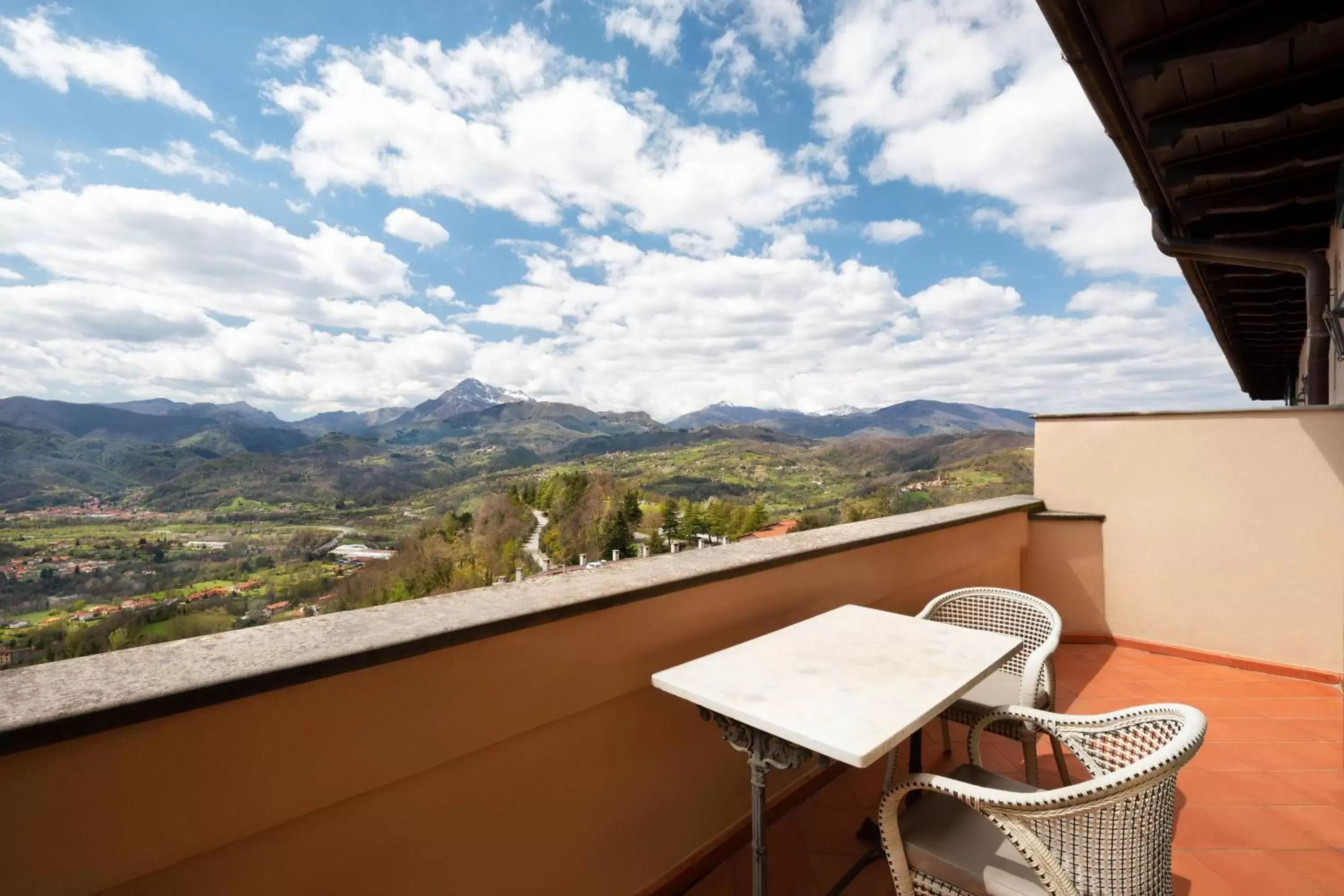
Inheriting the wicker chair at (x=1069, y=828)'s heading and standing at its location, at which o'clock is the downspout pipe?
The downspout pipe is roughly at 2 o'clock from the wicker chair.

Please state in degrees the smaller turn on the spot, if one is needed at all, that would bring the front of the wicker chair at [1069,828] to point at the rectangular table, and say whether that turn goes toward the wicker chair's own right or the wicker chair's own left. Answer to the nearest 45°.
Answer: approximately 45° to the wicker chair's own left

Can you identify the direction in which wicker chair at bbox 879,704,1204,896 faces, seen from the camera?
facing away from the viewer and to the left of the viewer

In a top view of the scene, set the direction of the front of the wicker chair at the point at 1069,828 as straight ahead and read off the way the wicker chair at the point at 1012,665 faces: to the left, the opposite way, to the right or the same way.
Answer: to the left

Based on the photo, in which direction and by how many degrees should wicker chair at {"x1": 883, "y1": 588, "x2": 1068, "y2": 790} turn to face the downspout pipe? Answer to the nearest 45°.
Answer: approximately 180°

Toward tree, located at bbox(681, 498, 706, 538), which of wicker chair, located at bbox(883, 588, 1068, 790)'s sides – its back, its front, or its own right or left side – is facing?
right

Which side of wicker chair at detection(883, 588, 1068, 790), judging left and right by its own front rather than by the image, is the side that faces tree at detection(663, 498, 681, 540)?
right

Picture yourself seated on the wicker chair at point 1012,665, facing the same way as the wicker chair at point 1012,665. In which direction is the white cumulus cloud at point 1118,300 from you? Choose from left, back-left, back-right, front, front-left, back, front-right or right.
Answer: back-right
